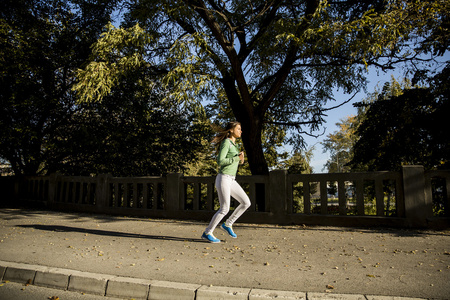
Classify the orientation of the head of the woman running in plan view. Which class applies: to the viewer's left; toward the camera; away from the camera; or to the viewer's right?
to the viewer's right

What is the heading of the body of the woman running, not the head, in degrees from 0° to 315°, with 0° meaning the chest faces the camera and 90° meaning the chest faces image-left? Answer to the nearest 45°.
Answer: approximately 270°

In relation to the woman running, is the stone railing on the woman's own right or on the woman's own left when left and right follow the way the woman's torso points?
on the woman's own left

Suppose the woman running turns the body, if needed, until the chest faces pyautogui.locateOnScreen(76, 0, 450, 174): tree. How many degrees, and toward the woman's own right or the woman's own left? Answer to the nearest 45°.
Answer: approximately 90° to the woman's own left
